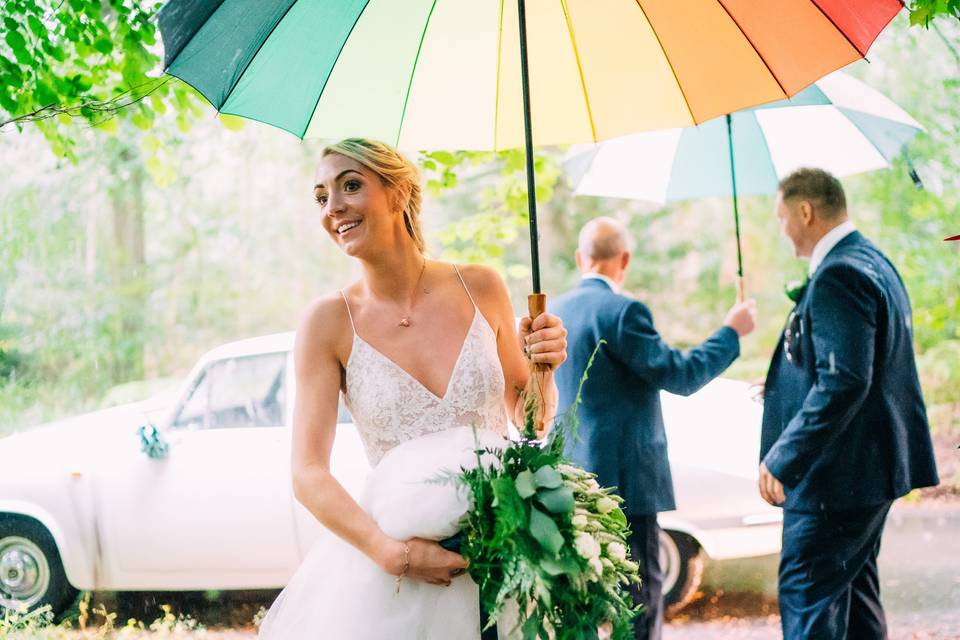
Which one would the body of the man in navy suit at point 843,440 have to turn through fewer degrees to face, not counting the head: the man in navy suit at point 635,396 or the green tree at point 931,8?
the man in navy suit

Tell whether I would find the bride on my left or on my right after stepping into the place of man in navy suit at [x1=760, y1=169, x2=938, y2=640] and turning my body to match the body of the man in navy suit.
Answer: on my left

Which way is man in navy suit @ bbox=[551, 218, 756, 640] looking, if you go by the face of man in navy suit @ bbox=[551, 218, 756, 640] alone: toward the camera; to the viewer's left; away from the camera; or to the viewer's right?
away from the camera

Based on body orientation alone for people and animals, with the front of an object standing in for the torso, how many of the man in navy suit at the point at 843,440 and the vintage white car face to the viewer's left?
2

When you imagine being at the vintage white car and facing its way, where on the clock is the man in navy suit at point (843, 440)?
The man in navy suit is roughly at 7 o'clock from the vintage white car.

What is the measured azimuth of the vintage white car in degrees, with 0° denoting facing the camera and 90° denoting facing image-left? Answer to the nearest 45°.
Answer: approximately 90°

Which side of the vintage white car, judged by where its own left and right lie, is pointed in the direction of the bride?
left

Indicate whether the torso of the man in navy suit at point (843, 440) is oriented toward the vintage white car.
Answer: yes

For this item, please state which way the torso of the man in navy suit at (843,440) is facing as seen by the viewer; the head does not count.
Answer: to the viewer's left
